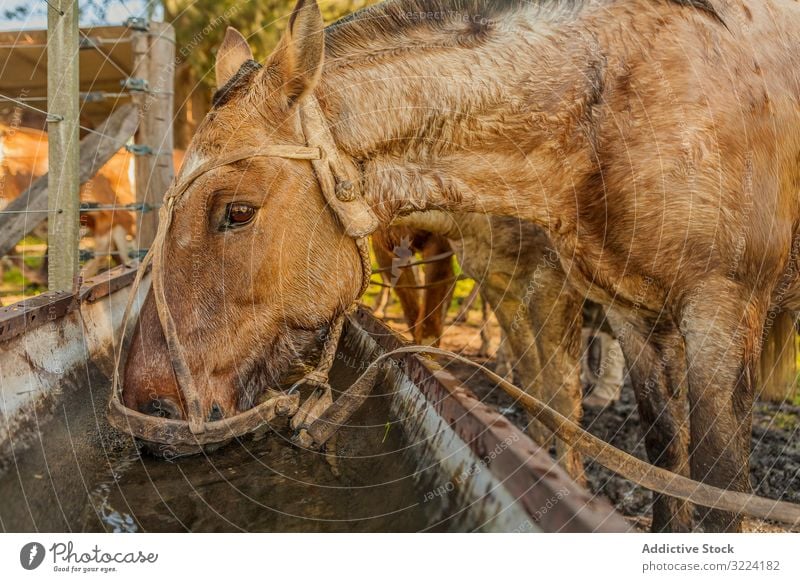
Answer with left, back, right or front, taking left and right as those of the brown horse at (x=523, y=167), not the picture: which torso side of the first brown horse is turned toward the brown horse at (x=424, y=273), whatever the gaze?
right

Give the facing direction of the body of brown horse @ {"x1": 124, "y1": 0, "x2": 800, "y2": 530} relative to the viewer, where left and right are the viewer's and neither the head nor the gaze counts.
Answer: facing to the left of the viewer

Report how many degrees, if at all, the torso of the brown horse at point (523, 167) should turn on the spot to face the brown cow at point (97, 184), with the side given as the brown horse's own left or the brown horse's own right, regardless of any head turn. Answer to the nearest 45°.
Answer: approximately 45° to the brown horse's own right

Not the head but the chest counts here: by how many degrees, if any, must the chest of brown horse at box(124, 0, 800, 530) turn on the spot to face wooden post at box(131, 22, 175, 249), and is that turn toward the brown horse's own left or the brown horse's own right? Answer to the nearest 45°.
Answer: approximately 45° to the brown horse's own right
